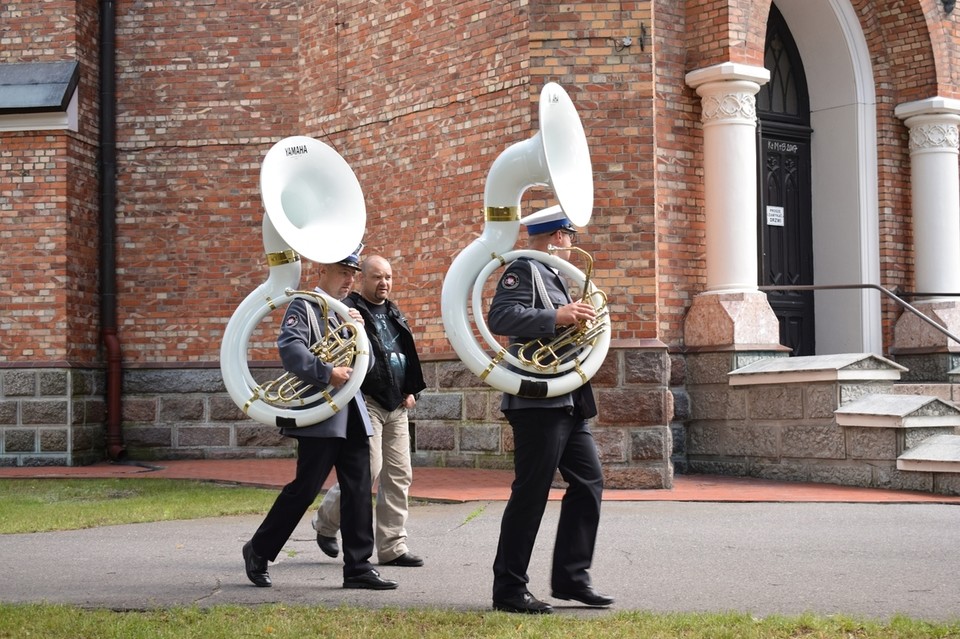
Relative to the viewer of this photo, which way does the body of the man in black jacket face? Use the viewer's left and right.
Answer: facing the viewer and to the right of the viewer

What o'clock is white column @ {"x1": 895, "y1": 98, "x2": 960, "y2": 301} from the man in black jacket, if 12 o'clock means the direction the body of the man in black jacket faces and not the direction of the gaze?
The white column is roughly at 9 o'clock from the man in black jacket.

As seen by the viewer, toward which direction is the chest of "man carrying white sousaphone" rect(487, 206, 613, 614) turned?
to the viewer's right

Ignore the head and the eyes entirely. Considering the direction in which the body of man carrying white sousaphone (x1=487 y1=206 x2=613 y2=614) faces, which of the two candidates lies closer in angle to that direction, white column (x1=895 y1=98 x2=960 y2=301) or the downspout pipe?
the white column

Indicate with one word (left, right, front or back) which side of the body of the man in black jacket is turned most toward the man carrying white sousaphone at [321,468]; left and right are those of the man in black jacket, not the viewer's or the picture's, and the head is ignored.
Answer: right
